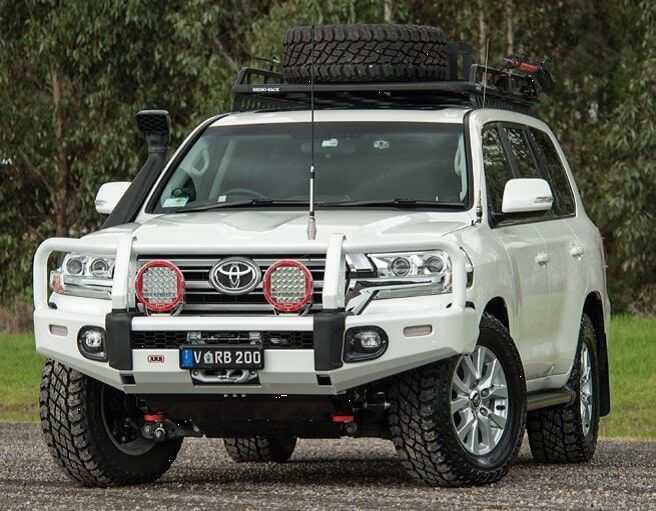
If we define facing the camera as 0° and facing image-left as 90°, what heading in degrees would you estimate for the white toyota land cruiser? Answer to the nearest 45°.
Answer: approximately 45°
